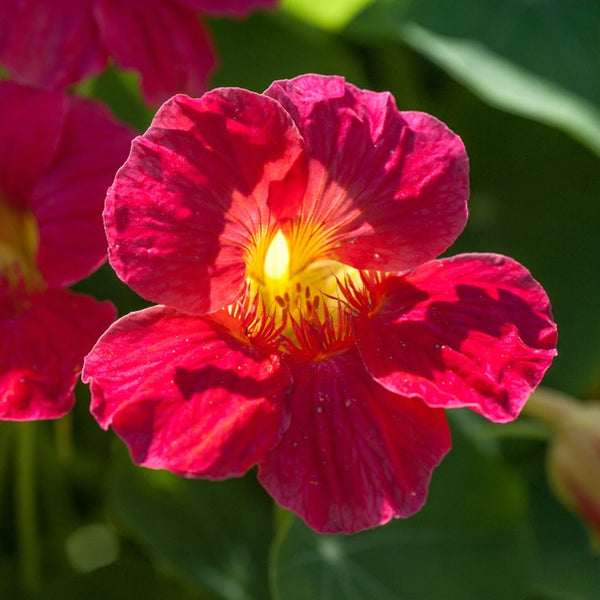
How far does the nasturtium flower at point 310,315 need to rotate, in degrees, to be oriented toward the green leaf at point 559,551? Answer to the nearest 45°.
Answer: approximately 135° to its left

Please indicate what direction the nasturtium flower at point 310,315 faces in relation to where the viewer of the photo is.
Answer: facing the viewer

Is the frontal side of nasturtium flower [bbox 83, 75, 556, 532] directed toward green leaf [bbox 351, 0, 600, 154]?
no

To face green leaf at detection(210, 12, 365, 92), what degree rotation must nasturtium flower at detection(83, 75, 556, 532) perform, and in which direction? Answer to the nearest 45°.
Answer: approximately 180°

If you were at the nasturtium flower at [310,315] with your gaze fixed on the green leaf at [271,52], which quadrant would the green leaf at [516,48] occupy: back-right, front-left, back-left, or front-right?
front-right

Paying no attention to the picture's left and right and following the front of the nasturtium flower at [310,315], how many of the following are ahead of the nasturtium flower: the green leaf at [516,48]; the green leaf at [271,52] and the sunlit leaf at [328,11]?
0

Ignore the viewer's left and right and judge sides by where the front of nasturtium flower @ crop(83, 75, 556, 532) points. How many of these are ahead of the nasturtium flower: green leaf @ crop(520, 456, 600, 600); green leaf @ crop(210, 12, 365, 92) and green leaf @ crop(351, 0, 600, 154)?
0

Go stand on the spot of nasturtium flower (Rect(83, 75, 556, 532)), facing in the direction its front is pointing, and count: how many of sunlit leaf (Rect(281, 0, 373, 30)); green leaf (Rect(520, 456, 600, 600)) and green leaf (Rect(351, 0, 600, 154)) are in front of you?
0

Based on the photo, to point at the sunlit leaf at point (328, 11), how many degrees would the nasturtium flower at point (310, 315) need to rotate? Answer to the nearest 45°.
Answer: approximately 180°

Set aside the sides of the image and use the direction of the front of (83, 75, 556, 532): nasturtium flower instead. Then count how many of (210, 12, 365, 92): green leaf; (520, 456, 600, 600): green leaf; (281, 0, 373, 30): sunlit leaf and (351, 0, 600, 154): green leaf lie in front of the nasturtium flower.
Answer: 0

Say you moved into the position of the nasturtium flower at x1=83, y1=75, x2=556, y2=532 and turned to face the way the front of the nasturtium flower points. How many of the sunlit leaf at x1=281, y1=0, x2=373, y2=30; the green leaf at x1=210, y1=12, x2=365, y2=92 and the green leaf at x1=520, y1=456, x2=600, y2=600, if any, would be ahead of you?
0
